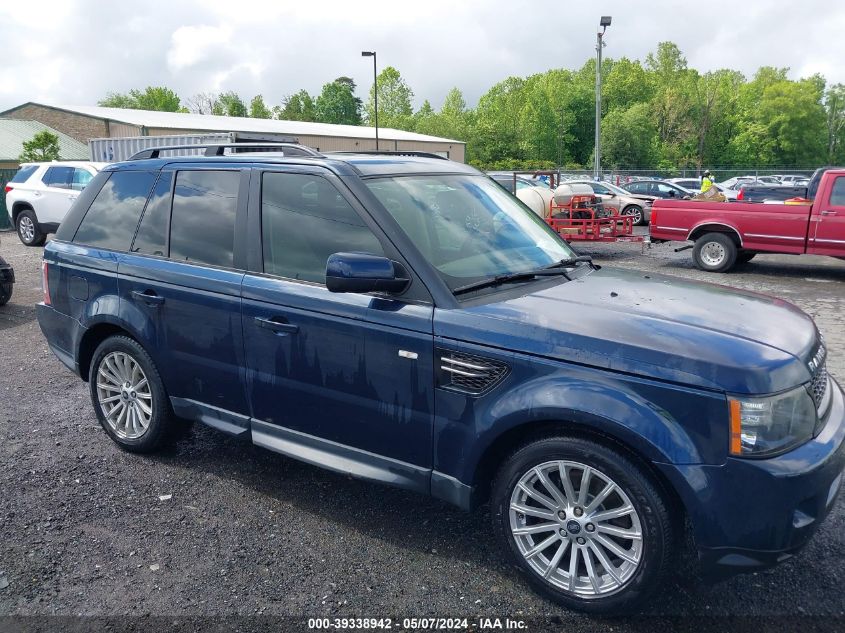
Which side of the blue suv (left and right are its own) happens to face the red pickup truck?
left

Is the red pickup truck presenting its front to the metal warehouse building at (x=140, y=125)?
no

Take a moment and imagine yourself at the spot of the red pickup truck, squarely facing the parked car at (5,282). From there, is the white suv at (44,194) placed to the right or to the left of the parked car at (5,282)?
right

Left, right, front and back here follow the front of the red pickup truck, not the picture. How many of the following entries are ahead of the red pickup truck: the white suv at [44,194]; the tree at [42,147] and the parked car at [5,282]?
0

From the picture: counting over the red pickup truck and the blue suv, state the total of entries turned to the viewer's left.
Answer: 0

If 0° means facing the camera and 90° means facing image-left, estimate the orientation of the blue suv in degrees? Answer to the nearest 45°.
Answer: approximately 315°

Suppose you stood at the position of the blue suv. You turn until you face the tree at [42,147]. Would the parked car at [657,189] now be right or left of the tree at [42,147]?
right

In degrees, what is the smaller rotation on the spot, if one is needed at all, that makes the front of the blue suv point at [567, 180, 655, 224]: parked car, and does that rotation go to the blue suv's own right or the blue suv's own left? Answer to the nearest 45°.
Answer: approximately 135° to the blue suv's own left

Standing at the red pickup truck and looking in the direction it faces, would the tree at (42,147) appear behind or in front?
behind

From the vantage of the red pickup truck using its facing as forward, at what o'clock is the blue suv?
The blue suv is roughly at 3 o'clock from the red pickup truck.

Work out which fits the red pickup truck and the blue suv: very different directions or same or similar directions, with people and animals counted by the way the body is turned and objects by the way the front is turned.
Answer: same or similar directions

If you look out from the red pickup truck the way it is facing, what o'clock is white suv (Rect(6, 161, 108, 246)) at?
The white suv is roughly at 6 o'clock from the red pickup truck.

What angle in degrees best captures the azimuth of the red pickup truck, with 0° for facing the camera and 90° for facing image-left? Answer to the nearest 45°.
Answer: approximately 270°

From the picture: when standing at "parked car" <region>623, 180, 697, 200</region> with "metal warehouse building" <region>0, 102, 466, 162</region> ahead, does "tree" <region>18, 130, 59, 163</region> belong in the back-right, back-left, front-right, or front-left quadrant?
front-left
